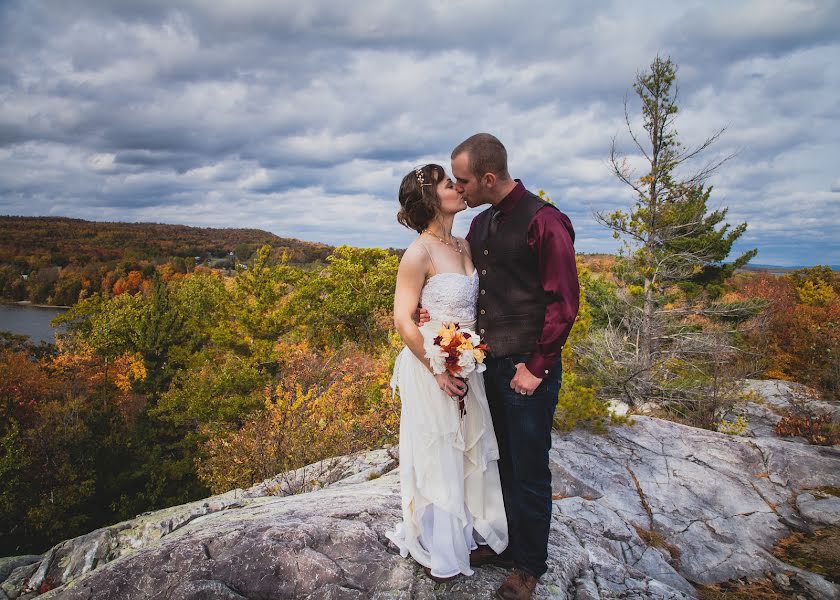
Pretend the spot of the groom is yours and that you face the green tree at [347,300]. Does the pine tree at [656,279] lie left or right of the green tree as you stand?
right

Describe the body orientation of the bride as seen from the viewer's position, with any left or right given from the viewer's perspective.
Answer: facing the viewer and to the right of the viewer

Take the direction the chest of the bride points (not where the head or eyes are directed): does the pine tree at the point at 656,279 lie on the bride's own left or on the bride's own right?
on the bride's own left

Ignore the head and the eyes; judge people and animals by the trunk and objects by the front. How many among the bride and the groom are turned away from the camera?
0

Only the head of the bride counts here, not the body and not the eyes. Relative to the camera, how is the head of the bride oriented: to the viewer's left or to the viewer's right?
to the viewer's right

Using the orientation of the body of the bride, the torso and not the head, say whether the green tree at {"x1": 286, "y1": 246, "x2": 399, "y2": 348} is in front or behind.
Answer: behind

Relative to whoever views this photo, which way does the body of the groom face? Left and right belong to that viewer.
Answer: facing the viewer and to the left of the viewer

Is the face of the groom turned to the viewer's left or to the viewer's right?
to the viewer's left
